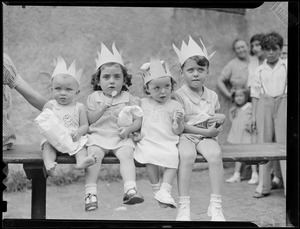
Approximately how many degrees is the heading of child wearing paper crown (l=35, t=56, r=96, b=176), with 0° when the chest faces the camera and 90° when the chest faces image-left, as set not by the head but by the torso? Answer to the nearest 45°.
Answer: approximately 0°

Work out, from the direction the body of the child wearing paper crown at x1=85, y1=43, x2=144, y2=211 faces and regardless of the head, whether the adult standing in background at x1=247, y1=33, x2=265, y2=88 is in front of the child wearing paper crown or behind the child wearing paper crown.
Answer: behind

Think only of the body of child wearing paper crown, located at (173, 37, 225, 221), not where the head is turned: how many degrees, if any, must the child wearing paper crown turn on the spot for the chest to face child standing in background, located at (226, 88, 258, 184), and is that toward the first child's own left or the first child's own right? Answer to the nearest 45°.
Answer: approximately 180°

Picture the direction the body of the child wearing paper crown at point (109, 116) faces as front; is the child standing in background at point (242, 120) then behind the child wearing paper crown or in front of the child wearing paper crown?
behind

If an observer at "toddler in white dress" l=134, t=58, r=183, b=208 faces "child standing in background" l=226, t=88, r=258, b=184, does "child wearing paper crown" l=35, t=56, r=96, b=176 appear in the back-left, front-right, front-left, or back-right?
back-left

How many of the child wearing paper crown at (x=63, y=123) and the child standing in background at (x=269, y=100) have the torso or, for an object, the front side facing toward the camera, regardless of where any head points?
2

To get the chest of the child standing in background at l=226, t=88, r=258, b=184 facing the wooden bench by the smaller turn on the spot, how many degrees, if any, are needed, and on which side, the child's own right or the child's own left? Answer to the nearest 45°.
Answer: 0° — they already face it

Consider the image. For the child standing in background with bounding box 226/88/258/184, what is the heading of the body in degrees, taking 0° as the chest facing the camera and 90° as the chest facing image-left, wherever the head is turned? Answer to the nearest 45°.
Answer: approximately 45°
